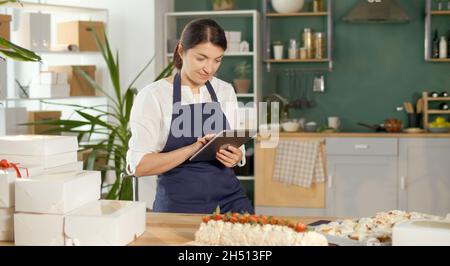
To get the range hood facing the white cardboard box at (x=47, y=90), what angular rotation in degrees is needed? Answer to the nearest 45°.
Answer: approximately 90° to its right

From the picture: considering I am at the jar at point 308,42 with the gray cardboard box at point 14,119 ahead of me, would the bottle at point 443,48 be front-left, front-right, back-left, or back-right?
back-left

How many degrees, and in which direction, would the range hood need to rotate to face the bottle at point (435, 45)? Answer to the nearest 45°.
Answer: approximately 135° to its left
